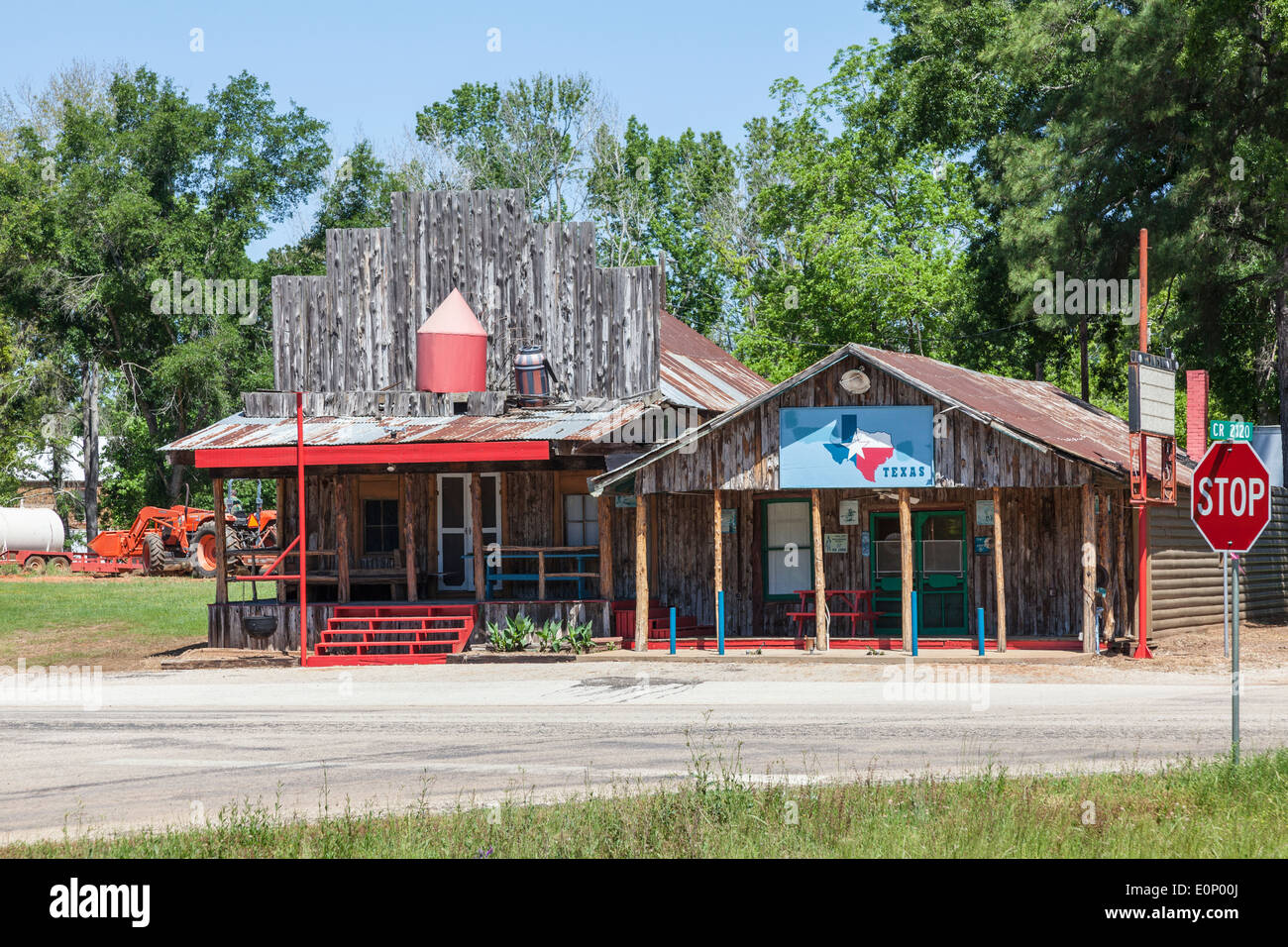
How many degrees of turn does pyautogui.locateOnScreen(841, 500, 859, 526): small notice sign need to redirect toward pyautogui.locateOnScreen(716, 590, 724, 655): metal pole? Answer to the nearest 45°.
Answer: approximately 45° to its right

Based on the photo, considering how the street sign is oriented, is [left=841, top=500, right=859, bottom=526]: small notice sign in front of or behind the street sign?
behind

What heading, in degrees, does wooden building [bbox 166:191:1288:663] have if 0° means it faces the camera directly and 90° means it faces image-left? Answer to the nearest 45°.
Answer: approximately 0°

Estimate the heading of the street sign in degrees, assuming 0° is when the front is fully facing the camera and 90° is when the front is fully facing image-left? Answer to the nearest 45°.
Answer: approximately 0°

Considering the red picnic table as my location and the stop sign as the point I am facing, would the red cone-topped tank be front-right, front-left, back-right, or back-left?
back-right

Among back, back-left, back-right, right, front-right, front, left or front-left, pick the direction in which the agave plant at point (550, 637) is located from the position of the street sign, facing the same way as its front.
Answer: back-right

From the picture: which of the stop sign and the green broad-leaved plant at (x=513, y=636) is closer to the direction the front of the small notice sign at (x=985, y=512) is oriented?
the stop sign

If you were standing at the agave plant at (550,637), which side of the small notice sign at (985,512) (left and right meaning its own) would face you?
right
